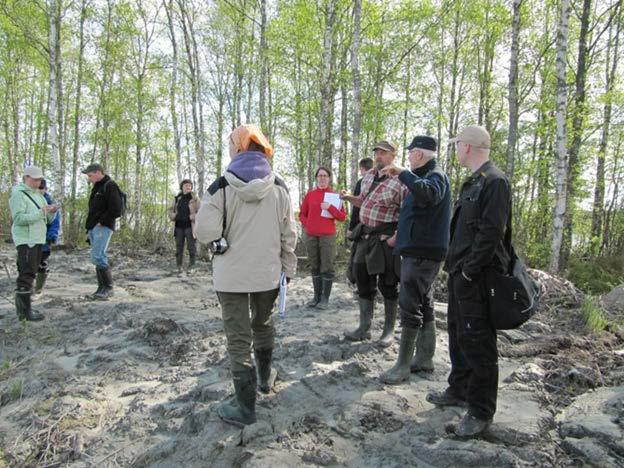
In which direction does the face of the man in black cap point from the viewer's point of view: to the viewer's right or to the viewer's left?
to the viewer's left

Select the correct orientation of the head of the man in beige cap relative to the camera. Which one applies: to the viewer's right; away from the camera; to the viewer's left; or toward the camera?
to the viewer's left

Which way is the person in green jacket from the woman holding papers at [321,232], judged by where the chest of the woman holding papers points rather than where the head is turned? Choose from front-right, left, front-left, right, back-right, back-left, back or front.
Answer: right

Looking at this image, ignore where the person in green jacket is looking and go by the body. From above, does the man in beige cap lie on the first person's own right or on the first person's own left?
on the first person's own right

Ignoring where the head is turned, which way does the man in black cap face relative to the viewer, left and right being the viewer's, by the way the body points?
facing to the left of the viewer

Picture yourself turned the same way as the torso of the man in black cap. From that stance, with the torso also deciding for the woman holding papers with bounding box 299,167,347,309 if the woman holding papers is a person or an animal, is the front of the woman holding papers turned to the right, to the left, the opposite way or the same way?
to the left

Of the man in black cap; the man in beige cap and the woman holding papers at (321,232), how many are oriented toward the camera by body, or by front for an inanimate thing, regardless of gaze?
1

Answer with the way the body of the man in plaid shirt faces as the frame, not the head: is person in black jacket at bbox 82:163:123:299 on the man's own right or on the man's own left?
on the man's own right

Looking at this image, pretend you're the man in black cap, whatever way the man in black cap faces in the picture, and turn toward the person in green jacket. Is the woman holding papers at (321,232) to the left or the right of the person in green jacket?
right

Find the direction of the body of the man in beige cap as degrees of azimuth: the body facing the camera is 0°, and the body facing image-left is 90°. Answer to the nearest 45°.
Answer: approximately 90°

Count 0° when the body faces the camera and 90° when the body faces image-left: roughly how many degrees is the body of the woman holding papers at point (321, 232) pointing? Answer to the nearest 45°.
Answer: approximately 0°

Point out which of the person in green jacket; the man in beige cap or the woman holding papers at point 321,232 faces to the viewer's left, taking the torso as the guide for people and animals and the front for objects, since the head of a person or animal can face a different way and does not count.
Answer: the man in beige cap

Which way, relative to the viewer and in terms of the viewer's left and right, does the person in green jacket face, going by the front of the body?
facing to the right of the viewer

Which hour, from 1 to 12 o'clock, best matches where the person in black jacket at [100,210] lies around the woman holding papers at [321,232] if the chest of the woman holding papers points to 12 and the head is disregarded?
The person in black jacket is roughly at 3 o'clock from the woman holding papers.
